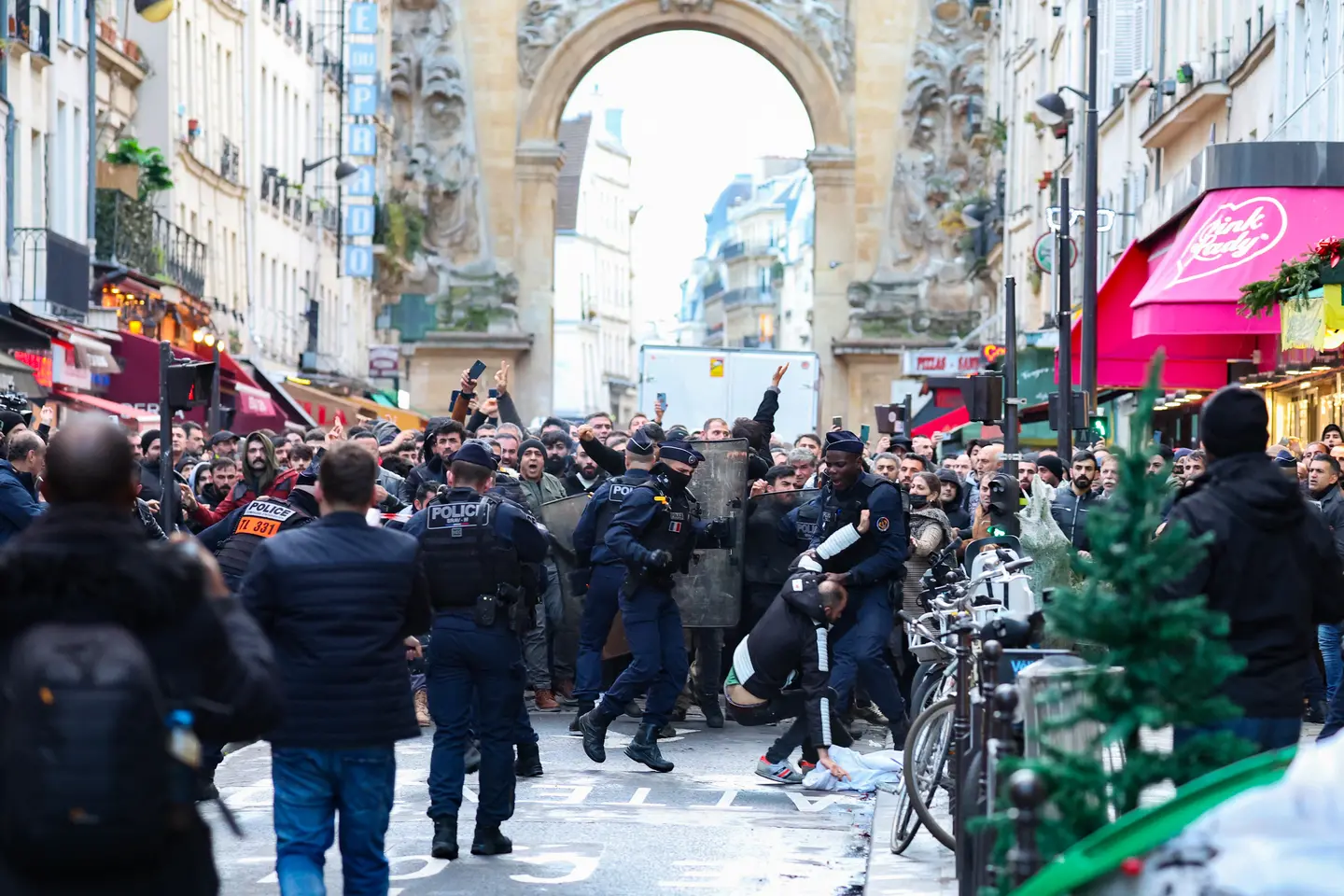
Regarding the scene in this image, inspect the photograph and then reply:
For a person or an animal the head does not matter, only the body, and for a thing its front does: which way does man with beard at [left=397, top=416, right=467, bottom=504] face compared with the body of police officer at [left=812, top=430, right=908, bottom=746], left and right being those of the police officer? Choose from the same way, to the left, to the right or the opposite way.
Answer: to the left

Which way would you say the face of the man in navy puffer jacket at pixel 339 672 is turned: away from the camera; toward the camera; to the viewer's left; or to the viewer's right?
away from the camera

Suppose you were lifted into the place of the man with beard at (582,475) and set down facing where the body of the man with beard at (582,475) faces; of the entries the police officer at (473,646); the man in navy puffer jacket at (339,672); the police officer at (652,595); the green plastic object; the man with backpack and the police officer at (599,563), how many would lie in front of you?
6

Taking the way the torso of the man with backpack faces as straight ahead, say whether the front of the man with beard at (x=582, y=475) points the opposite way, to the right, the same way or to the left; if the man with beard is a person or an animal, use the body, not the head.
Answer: the opposite way

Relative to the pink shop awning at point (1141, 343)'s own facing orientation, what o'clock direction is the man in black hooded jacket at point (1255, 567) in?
The man in black hooded jacket is roughly at 9 o'clock from the pink shop awning.

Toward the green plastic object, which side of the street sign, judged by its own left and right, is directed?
front

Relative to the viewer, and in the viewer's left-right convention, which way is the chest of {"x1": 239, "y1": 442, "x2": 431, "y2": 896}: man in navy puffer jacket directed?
facing away from the viewer

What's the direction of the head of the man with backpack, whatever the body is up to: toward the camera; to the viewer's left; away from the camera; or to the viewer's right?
away from the camera

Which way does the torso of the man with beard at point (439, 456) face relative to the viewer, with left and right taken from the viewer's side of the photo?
facing the viewer and to the right of the viewer
